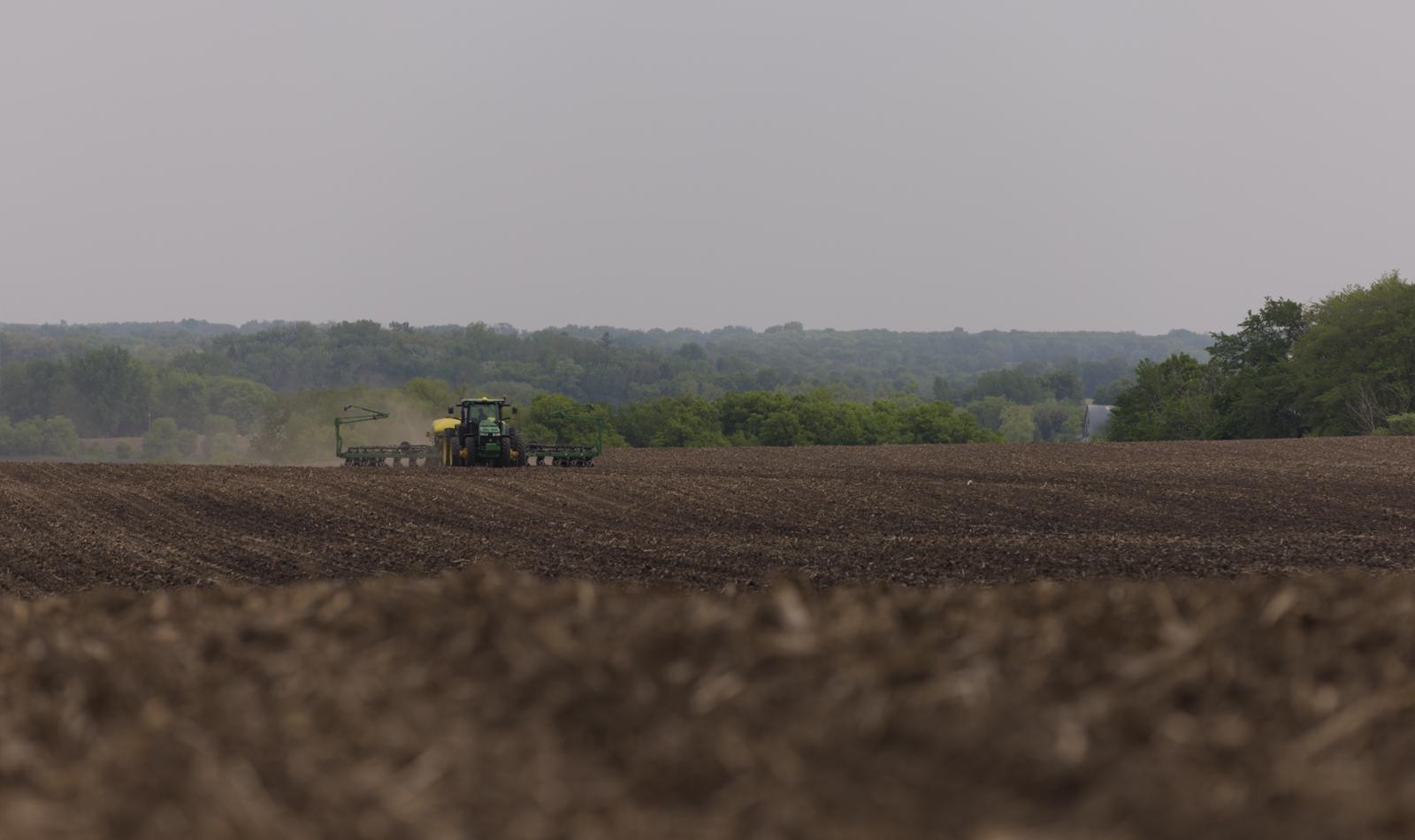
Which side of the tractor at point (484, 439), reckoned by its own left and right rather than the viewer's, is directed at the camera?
front
